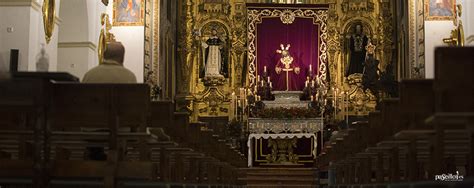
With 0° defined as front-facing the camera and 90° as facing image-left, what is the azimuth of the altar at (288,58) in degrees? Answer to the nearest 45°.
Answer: approximately 0°

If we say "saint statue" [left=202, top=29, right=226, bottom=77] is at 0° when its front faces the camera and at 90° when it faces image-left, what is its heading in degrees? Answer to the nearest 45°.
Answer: approximately 0°

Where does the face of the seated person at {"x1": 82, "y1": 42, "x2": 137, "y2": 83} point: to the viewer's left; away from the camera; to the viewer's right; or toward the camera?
away from the camera

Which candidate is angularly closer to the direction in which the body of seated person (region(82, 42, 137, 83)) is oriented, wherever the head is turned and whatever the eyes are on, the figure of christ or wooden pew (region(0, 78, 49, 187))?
the figure of christ

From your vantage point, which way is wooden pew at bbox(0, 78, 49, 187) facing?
away from the camera

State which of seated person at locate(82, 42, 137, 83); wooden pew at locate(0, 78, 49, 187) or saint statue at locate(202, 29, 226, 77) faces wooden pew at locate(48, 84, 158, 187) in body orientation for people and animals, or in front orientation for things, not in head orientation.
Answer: the saint statue

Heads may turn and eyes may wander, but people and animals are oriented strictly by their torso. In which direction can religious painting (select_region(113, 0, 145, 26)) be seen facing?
toward the camera

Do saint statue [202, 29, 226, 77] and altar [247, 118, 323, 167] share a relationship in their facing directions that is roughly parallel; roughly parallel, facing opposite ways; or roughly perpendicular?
roughly parallel

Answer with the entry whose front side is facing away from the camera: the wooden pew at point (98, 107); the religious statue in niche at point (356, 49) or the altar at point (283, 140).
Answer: the wooden pew

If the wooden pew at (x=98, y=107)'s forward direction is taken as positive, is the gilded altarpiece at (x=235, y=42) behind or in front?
in front

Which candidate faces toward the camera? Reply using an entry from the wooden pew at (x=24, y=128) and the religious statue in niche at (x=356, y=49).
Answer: the religious statue in niche

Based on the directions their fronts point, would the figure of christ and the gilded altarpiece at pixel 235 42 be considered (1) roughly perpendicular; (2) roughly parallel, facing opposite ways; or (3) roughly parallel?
roughly parallel

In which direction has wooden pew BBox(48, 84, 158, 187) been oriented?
away from the camera

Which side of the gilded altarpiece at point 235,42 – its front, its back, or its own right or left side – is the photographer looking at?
front
